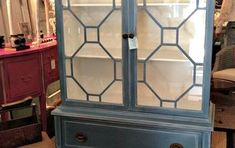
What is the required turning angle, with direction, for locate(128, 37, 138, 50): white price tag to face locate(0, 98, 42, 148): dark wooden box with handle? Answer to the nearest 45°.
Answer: approximately 90° to its right

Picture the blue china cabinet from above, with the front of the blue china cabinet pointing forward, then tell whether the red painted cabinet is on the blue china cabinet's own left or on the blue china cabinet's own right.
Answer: on the blue china cabinet's own right

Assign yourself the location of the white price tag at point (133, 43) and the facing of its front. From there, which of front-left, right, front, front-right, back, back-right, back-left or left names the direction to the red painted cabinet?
back-right

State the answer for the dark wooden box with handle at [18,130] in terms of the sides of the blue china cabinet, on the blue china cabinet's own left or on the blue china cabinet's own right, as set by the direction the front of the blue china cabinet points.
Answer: on the blue china cabinet's own right

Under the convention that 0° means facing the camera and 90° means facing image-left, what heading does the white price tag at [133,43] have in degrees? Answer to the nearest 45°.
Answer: approximately 0°

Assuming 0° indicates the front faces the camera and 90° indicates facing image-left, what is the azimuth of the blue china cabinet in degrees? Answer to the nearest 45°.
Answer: approximately 0°

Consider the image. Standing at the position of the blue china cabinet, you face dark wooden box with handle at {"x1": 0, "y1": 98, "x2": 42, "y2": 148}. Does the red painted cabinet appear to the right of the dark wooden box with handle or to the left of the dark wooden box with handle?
right
